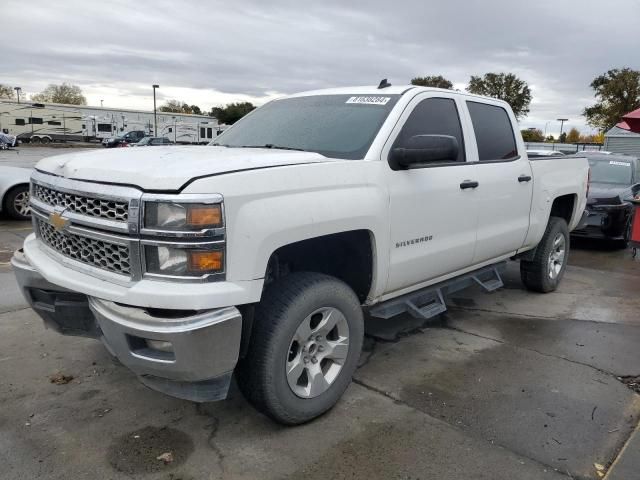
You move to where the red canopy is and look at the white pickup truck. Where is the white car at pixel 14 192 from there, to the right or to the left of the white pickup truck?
right

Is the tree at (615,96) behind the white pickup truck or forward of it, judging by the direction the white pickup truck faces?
behind

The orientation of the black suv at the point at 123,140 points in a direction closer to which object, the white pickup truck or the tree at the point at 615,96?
the white pickup truck

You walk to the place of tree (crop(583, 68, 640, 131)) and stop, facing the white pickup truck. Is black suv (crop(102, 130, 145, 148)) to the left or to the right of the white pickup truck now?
right

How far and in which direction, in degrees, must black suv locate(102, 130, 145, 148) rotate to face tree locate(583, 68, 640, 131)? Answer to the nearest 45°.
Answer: approximately 135° to its left

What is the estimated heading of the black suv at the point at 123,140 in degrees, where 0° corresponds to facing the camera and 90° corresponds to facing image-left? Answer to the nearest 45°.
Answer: approximately 45°

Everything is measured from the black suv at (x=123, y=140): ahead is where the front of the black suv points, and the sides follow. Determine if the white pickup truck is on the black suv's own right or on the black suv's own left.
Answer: on the black suv's own left

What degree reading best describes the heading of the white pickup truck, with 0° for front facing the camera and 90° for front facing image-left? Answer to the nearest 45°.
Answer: approximately 45°

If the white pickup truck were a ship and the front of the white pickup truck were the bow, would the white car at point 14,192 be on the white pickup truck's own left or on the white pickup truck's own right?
on the white pickup truck's own right

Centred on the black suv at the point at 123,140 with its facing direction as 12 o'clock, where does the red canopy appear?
The red canopy is roughly at 10 o'clock from the black suv.
